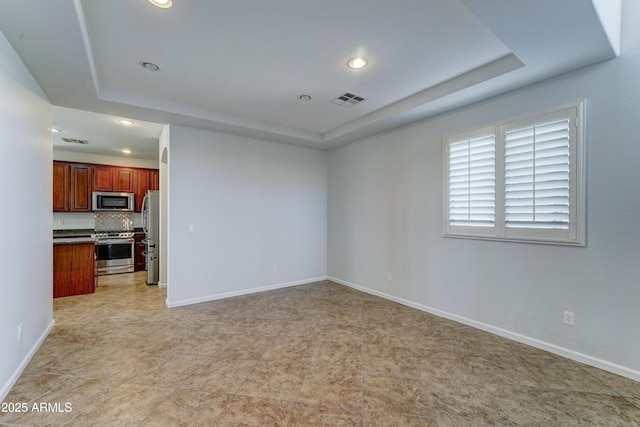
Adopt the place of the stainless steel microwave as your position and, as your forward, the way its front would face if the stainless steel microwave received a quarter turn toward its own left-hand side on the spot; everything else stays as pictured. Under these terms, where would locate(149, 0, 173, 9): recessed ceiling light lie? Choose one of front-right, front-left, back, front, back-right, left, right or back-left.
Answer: right

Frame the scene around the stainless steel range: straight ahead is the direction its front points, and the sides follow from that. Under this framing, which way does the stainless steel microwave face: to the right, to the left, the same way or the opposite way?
the same way

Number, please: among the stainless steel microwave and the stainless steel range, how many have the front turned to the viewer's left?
0

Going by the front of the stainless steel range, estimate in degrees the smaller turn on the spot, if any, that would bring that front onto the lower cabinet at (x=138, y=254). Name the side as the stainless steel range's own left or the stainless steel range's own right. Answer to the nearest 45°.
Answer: approximately 90° to the stainless steel range's own left

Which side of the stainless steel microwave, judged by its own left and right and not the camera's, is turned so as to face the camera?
front

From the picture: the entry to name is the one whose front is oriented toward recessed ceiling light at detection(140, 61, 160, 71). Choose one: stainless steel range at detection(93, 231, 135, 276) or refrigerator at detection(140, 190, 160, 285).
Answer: the stainless steel range

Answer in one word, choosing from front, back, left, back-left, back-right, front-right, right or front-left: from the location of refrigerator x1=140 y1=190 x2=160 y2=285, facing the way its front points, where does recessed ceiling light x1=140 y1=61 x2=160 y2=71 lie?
left

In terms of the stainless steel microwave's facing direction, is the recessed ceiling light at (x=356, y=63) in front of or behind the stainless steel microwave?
in front

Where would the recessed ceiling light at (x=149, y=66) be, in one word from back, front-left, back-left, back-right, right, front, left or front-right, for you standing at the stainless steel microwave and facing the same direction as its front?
front

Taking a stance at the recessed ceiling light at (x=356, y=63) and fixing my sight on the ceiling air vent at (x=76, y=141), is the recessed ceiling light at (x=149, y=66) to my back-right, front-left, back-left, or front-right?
front-left

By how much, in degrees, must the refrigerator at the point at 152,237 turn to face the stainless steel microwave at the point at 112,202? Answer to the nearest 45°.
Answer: approximately 45° to its right
